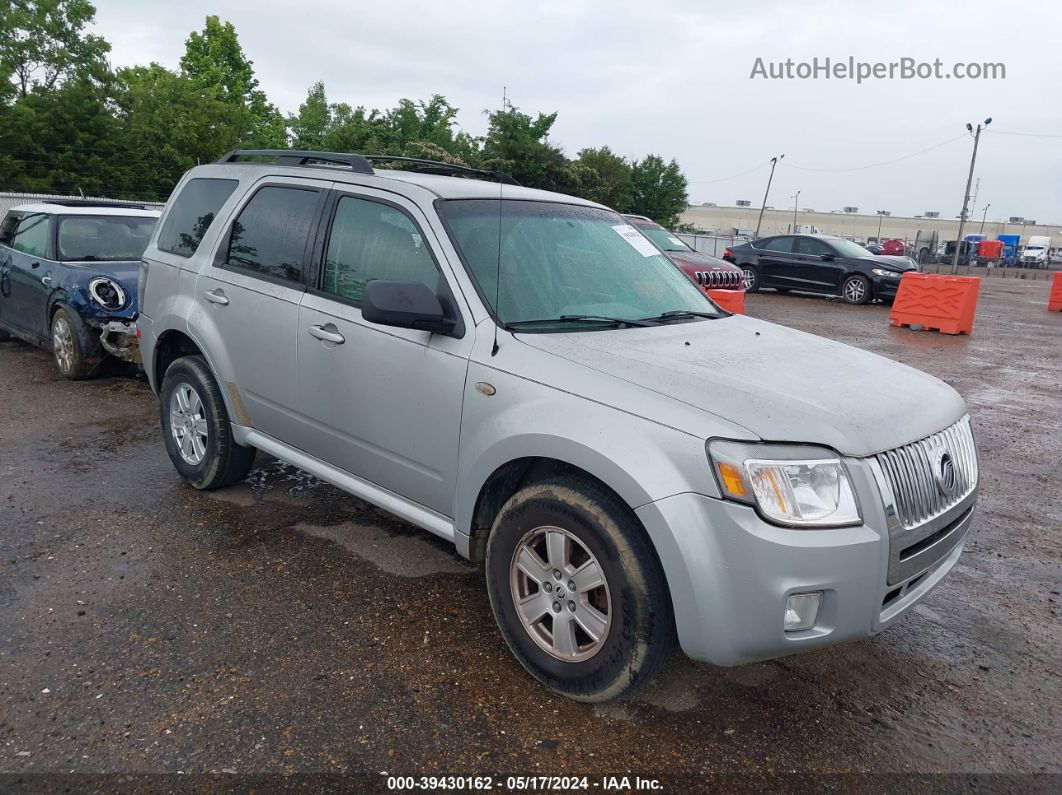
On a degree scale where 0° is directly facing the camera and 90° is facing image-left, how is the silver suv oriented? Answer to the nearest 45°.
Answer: approximately 315°

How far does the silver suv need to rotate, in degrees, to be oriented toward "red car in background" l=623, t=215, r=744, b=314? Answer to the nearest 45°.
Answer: approximately 135° to its left

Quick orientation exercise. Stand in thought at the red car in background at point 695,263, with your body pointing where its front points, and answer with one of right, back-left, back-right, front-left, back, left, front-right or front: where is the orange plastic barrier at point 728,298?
front-right

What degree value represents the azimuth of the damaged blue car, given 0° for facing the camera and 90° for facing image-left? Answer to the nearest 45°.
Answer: approximately 315°

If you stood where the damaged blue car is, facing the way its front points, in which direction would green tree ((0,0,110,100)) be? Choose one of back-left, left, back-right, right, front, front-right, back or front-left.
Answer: back-left

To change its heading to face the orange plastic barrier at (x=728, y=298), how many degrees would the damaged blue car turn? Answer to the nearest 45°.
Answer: approximately 45° to its left

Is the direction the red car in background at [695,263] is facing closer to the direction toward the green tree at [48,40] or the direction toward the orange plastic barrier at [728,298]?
the orange plastic barrier

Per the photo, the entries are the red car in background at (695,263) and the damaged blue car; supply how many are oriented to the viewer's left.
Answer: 0

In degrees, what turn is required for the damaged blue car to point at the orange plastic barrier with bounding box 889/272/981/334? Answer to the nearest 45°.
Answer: approximately 45° to its left

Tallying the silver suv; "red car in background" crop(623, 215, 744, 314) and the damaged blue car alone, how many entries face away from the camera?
0

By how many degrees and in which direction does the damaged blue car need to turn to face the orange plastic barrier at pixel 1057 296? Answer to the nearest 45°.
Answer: approximately 45° to its left

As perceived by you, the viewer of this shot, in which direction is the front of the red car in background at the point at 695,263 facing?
facing the viewer and to the right of the viewer

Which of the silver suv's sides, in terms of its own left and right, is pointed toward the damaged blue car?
back
